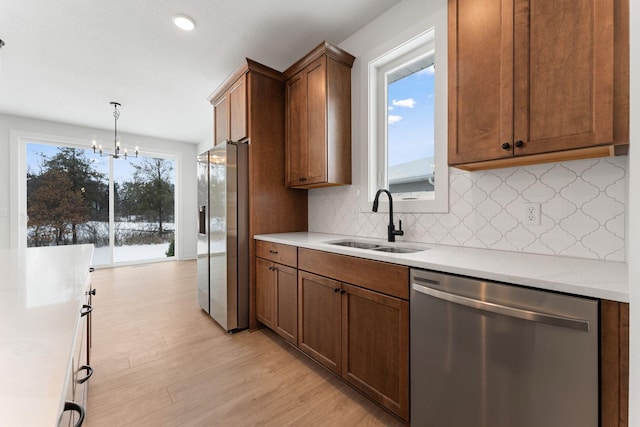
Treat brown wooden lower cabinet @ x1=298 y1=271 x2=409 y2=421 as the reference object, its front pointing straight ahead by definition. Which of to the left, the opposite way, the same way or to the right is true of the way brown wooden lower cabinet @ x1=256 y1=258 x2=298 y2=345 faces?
the same way

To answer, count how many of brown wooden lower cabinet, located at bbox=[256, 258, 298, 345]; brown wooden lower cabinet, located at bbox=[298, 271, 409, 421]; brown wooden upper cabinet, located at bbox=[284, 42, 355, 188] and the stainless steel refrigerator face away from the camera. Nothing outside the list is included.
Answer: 0

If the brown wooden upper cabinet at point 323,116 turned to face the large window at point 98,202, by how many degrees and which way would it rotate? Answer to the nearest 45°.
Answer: approximately 90° to its right

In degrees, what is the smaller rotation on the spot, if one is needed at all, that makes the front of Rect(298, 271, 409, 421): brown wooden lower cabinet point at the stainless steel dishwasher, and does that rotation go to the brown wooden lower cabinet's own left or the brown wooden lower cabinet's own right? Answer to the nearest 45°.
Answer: approximately 90° to the brown wooden lower cabinet's own left

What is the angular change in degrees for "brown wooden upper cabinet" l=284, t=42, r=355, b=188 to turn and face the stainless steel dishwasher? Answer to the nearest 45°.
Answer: approximately 90° to its left

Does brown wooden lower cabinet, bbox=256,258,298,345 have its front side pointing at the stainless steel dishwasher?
no

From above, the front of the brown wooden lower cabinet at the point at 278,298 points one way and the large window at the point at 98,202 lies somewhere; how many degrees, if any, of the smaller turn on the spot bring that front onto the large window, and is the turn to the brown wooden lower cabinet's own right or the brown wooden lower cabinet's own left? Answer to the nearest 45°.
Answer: approximately 90° to the brown wooden lower cabinet's own right

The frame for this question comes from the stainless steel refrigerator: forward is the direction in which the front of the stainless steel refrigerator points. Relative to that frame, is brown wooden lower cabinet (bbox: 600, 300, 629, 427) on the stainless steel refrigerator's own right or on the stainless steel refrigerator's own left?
on the stainless steel refrigerator's own left

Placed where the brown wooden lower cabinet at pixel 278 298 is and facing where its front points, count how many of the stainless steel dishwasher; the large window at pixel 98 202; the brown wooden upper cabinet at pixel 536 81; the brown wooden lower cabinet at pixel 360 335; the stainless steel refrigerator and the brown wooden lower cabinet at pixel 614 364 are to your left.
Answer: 4

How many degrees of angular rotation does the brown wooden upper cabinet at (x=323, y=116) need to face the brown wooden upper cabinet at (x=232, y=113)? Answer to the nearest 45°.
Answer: approximately 90° to its right

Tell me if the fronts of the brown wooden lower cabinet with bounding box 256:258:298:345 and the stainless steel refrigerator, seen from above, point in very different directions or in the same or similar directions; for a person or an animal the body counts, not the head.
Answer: same or similar directions

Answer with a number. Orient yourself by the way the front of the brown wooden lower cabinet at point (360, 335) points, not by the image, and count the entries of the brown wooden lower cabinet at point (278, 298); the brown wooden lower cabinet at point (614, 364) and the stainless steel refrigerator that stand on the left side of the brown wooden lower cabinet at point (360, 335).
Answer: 1

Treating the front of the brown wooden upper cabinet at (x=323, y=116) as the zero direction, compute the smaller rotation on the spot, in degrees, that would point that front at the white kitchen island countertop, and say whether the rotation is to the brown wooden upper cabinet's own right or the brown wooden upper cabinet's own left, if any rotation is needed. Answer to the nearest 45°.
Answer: approximately 45° to the brown wooden upper cabinet's own left

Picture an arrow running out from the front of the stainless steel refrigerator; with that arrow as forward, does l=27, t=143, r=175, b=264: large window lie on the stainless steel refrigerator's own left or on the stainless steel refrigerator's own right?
on the stainless steel refrigerator's own right

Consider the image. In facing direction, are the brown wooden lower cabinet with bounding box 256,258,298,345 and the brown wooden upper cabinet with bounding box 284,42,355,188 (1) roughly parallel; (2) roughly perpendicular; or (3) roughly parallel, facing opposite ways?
roughly parallel

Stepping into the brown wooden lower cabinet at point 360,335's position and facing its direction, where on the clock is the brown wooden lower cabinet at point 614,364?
the brown wooden lower cabinet at point 614,364 is roughly at 9 o'clock from the brown wooden lower cabinet at point 360,335.

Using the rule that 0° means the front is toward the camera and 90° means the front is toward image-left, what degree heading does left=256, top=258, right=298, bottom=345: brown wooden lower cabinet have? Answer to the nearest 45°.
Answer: approximately 45°

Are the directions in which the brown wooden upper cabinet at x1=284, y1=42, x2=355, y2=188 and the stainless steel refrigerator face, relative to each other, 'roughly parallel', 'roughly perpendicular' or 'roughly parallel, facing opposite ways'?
roughly parallel

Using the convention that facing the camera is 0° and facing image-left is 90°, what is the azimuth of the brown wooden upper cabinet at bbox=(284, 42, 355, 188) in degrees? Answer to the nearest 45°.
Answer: approximately 45°
